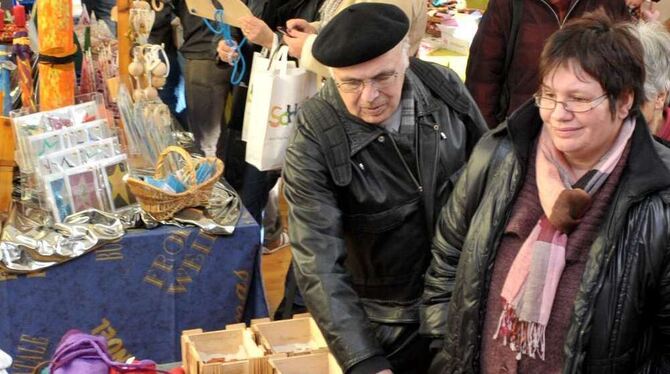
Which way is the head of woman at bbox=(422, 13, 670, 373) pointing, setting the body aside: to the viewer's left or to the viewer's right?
to the viewer's left

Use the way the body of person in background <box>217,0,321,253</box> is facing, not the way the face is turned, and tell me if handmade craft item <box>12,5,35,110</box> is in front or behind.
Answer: in front

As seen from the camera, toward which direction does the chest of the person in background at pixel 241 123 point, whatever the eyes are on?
to the viewer's left

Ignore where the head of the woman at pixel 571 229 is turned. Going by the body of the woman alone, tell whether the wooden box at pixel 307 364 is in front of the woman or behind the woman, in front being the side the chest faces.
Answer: in front

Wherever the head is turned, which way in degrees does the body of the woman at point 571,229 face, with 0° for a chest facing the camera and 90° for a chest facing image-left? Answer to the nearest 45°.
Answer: approximately 45°

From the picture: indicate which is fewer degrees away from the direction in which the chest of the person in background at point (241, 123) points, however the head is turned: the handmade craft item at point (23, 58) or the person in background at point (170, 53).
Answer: the handmade craft item

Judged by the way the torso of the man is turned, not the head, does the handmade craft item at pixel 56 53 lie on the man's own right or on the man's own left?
on the man's own right

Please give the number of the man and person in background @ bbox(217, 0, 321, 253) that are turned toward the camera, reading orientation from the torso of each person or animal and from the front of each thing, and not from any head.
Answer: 1

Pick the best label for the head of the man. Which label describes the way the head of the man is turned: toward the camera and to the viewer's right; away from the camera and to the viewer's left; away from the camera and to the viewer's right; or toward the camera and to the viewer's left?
toward the camera and to the viewer's left

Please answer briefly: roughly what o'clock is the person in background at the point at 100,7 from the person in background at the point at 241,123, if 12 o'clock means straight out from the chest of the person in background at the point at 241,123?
the person in background at the point at 100,7 is roughly at 2 o'clock from the person in background at the point at 241,123.

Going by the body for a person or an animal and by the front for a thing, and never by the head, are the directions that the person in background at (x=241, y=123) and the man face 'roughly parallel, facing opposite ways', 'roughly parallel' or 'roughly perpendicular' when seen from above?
roughly perpendicular

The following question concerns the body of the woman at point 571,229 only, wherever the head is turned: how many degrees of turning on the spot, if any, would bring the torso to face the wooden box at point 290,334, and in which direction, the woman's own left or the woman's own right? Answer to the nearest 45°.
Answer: approximately 45° to the woman's own right

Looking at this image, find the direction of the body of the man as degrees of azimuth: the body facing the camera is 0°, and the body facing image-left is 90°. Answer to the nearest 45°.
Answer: approximately 0°
